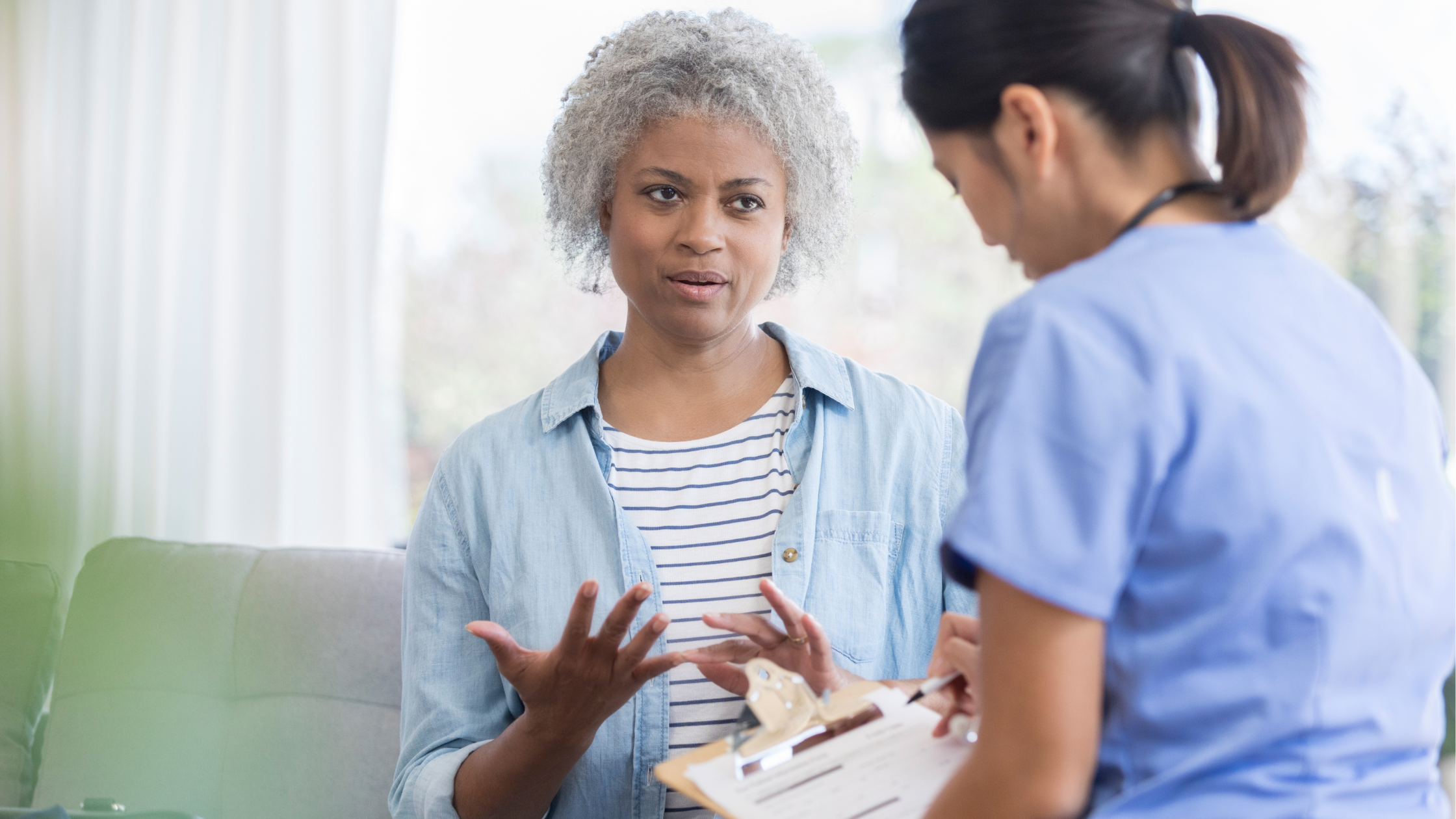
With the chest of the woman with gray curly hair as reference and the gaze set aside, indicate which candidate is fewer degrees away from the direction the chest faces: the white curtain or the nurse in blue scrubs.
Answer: the nurse in blue scrubs

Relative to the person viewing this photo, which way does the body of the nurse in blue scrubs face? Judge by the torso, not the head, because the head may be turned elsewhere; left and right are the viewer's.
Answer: facing away from the viewer and to the left of the viewer

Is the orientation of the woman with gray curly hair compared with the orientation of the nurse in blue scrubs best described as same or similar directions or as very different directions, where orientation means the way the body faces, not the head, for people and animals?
very different directions

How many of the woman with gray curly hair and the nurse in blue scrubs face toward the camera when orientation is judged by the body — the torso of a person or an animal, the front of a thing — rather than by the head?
1

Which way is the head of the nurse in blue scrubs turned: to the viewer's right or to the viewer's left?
to the viewer's left

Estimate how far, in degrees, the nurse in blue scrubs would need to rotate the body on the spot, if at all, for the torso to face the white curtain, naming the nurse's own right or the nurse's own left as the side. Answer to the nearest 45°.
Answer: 0° — they already face it
